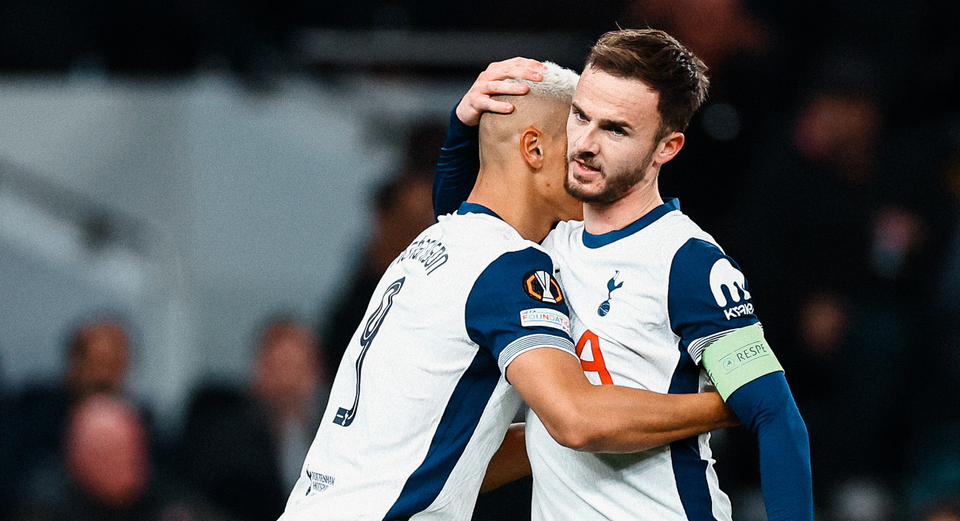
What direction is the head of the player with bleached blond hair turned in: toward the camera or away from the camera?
away from the camera

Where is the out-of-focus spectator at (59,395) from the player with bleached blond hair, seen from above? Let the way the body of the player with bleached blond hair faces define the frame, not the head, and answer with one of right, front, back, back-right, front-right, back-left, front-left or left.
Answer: left

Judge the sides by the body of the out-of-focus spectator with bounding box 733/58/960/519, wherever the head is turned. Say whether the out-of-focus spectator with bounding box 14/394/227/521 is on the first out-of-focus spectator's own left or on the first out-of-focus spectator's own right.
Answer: on the first out-of-focus spectator's own right

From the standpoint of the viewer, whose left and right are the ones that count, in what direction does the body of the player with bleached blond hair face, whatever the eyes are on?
facing away from the viewer and to the right of the viewer

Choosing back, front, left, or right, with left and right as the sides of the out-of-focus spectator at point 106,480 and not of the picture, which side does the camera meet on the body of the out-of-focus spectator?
front

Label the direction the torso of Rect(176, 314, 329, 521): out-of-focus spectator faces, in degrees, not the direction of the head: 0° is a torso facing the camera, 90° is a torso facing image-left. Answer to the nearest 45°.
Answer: approximately 315°

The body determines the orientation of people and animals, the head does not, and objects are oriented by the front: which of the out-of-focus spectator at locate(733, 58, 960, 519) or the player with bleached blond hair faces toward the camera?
the out-of-focus spectator

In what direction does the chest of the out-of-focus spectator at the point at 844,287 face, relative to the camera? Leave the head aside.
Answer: toward the camera

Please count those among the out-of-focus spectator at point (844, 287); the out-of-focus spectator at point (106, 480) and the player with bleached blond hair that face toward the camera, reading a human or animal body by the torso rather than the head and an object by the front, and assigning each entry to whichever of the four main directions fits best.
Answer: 2

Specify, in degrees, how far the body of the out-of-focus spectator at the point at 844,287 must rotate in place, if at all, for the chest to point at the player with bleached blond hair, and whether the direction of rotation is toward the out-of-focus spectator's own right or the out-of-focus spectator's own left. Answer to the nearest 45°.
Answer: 0° — they already face them

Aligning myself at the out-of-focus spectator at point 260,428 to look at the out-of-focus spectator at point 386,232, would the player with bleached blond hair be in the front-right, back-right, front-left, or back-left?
back-right

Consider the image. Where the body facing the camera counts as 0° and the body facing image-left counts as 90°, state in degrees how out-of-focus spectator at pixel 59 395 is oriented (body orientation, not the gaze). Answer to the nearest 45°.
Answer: approximately 315°
